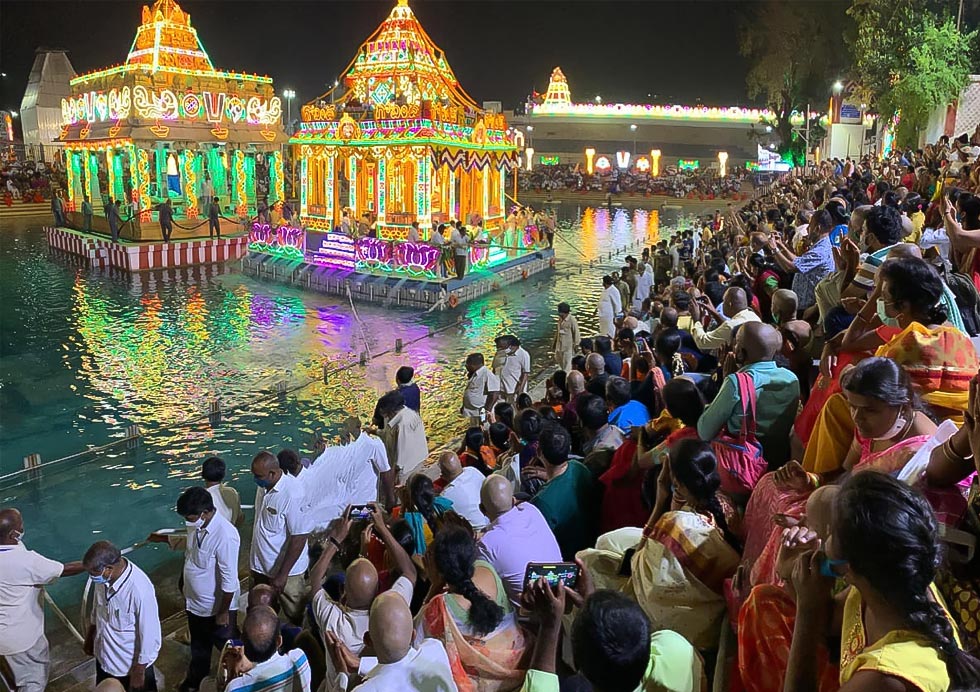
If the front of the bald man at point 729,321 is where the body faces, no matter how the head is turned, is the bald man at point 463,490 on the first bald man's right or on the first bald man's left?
on the first bald man's left

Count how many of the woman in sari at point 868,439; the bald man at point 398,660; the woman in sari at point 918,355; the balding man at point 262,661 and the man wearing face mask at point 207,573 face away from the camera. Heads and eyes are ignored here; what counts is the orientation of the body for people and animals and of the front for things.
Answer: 2

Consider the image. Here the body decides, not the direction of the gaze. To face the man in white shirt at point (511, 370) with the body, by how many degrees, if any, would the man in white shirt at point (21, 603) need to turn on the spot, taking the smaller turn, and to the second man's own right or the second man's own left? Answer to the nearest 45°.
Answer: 0° — they already face them

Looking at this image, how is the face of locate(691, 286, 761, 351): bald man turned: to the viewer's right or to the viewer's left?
to the viewer's left

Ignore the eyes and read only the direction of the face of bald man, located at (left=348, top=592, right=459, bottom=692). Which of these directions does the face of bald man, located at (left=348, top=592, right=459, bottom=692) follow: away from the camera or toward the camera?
away from the camera

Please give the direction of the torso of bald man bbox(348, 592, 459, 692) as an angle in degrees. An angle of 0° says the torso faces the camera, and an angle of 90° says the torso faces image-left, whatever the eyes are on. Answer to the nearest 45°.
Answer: approximately 180°

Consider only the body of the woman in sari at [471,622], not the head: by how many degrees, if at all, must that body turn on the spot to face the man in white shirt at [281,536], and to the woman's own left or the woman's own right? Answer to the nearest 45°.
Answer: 0° — they already face them

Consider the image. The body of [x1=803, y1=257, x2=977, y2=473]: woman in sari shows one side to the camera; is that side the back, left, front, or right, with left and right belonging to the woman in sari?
left

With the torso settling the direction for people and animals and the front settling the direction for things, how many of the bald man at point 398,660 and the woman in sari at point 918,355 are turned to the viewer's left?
1

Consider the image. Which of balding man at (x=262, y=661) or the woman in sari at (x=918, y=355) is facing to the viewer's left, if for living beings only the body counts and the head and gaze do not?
the woman in sari

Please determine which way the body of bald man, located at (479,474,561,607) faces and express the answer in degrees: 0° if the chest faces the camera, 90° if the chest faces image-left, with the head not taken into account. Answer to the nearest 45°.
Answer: approximately 135°

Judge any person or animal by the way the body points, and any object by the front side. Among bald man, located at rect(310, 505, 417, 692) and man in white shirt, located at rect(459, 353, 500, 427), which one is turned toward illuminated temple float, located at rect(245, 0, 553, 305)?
the bald man

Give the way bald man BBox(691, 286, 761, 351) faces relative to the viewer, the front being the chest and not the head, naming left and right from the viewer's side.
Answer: facing away from the viewer and to the left of the viewer

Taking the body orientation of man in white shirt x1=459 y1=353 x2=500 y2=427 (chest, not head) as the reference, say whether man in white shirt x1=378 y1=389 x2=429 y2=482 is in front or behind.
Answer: in front
